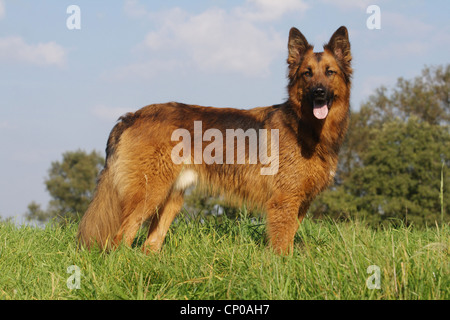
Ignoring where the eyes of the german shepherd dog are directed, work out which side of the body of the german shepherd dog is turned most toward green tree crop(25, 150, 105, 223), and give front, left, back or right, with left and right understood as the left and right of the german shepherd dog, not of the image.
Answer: left

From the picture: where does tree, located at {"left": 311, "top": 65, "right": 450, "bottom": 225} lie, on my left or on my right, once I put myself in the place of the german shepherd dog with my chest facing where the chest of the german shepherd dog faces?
on my left

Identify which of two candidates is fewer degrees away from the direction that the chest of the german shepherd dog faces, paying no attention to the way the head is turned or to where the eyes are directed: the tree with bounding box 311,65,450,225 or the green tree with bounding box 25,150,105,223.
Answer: the tree

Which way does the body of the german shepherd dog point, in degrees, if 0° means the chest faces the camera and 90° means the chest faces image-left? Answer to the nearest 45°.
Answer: approximately 270°
